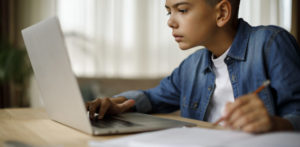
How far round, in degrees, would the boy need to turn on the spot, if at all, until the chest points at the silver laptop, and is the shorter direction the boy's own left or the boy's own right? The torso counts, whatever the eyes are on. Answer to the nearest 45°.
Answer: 0° — they already face it

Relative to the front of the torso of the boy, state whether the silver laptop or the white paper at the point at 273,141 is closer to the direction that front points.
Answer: the silver laptop

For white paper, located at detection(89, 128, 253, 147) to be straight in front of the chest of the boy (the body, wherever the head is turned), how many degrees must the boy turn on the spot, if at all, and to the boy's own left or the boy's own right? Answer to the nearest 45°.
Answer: approximately 45° to the boy's own left

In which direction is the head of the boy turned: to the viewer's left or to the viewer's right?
to the viewer's left

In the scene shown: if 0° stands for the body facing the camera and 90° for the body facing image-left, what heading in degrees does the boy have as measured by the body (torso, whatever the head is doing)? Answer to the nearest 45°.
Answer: approximately 45°

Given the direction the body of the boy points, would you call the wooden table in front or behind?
in front

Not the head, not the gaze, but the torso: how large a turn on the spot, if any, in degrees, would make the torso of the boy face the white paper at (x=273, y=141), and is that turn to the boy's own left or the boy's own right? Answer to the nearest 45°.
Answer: approximately 45° to the boy's own left
